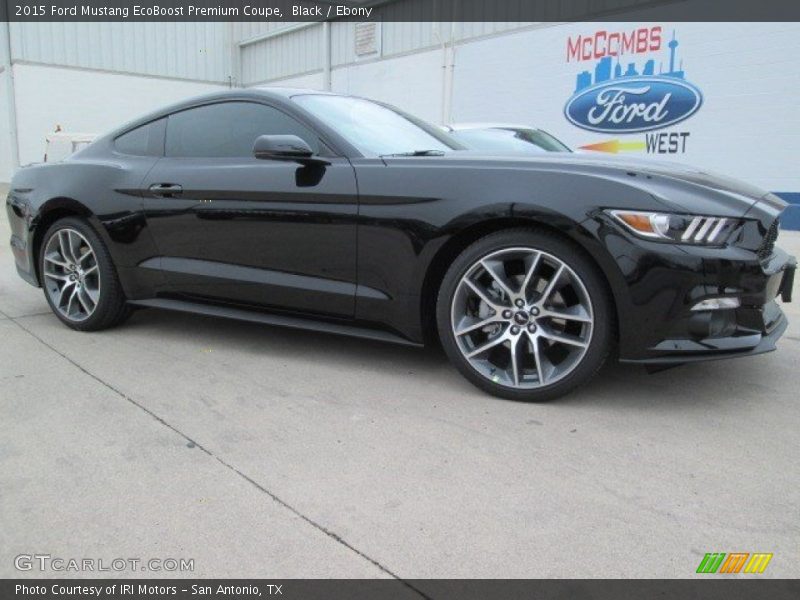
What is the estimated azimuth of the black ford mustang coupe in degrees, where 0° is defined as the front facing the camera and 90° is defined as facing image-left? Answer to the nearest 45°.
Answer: approximately 315°

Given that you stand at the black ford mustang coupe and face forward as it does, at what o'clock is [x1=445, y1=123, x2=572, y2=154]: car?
The car is roughly at 8 o'clock from the black ford mustang coupe.

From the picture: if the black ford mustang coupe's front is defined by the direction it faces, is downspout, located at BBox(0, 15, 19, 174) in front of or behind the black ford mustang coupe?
behind

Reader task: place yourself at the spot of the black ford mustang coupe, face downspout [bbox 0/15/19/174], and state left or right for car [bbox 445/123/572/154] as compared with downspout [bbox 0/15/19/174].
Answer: right
